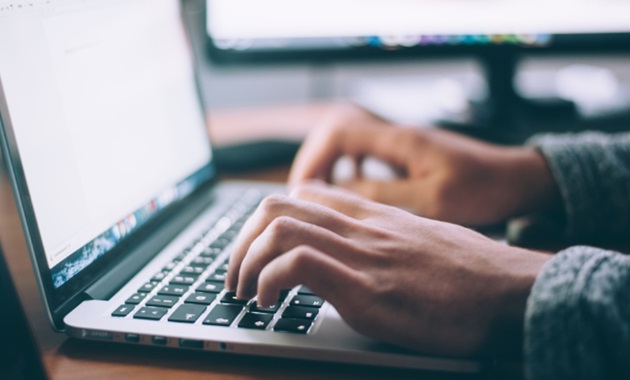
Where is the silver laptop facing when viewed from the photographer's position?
facing the viewer and to the right of the viewer

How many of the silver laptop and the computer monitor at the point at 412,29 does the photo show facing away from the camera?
0

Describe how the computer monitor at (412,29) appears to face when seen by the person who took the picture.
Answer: facing the viewer
